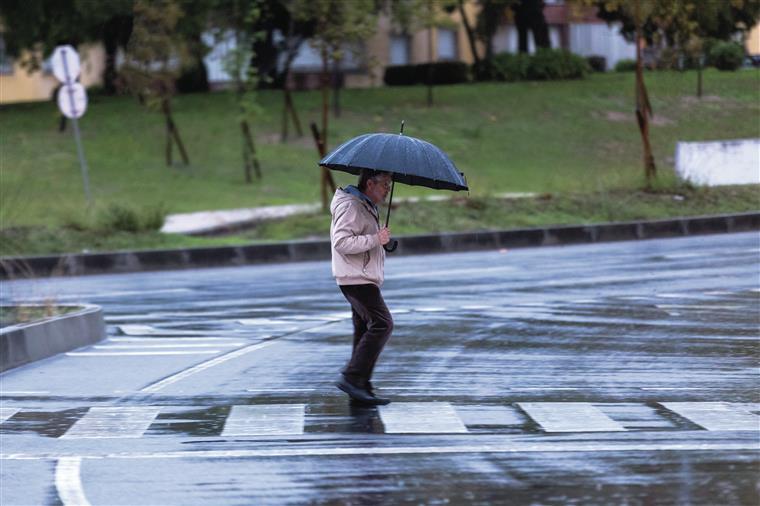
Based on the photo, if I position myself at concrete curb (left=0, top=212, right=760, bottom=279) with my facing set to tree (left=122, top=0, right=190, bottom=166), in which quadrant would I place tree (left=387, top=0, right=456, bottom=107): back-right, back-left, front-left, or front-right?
front-right

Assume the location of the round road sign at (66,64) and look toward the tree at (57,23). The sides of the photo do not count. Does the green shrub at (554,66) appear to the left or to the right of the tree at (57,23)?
right

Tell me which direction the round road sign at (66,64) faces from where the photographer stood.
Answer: facing away from the viewer

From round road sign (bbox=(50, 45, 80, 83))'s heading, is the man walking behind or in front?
behind

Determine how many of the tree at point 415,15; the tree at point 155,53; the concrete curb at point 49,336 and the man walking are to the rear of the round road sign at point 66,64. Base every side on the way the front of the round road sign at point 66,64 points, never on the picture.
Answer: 2

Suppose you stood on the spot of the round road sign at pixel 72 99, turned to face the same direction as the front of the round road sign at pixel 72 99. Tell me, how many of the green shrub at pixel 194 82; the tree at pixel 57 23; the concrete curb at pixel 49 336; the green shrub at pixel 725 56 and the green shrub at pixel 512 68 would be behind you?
1

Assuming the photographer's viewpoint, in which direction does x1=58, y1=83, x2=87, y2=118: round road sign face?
facing away from the viewer

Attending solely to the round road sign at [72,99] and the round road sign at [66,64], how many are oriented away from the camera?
2

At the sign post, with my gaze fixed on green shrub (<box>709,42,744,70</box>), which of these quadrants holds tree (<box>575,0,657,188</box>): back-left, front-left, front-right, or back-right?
front-right

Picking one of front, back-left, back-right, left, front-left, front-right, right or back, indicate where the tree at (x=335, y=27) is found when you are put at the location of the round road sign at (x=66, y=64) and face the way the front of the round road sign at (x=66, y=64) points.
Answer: right
